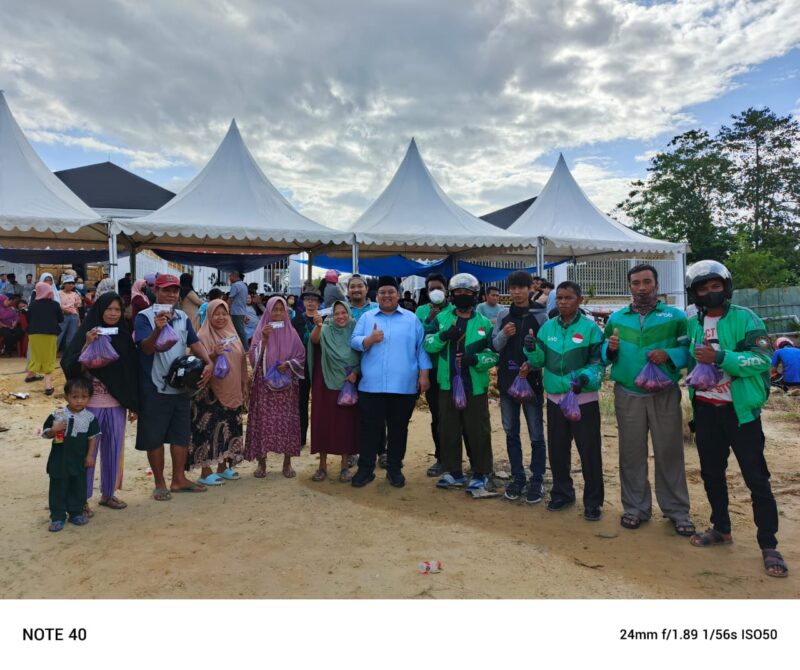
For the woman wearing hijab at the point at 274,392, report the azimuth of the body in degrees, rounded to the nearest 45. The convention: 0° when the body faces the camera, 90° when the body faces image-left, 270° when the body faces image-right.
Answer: approximately 0°

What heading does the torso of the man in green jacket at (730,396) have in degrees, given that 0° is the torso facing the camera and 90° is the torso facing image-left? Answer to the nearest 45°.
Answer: approximately 45°

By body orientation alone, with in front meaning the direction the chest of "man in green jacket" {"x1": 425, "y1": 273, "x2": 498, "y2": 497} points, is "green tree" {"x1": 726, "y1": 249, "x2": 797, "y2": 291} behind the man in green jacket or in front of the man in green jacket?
behind

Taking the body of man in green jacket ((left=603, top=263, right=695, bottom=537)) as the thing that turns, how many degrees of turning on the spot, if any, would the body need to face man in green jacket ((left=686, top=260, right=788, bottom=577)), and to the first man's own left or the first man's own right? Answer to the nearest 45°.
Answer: approximately 45° to the first man's own left

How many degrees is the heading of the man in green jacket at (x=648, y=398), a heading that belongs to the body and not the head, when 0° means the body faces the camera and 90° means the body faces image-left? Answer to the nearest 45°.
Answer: approximately 0°

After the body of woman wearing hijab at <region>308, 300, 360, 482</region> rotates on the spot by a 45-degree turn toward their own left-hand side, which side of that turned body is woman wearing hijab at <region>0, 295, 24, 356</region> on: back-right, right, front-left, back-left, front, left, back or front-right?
back

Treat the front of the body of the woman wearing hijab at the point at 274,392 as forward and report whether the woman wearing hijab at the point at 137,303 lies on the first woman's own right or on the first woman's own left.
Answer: on the first woman's own right

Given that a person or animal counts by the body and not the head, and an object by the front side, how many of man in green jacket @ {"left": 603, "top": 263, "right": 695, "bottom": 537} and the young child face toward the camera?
2

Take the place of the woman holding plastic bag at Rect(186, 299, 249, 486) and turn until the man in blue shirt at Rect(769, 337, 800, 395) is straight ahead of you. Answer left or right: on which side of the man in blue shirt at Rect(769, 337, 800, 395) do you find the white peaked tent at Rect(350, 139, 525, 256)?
left
